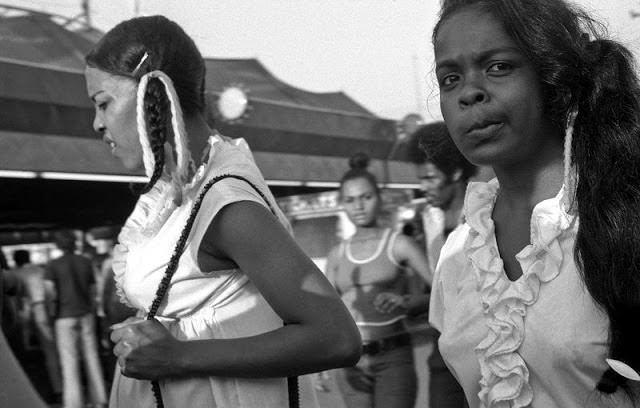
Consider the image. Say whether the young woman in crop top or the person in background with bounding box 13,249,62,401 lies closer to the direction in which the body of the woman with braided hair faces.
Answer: the person in background

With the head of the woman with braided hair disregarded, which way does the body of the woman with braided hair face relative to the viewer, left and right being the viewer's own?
facing to the left of the viewer

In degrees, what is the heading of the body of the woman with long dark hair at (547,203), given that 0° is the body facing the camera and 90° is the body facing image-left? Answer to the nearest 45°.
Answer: approximately 45°

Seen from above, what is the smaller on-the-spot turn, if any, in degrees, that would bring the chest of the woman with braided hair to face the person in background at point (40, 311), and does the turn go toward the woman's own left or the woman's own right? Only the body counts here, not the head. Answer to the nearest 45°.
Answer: approximately 90° to the woman's own right

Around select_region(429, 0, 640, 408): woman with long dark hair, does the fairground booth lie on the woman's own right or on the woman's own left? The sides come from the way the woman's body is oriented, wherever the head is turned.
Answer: on the woman's own right

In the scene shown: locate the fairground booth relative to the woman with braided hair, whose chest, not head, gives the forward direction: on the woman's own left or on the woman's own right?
on the woman's own right

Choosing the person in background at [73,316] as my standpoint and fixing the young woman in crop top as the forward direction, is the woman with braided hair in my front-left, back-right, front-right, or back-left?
front-right

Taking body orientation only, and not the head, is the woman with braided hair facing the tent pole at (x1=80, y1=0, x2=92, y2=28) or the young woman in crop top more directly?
the tent pole

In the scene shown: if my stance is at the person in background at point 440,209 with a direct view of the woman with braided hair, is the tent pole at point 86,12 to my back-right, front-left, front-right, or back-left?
back-right

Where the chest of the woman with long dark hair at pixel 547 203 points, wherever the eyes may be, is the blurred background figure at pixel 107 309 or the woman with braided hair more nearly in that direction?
the woman with braided hair

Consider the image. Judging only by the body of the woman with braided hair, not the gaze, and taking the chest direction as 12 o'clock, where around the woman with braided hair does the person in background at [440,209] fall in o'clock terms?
The person in background is roughly at 4 o'clock from the woman with braided hair.
